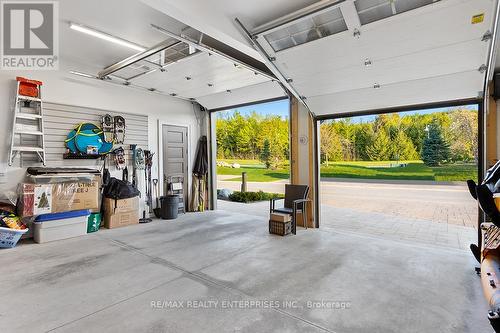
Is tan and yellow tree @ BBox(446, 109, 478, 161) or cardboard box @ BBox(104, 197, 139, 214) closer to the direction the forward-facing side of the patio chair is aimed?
the cardboard box

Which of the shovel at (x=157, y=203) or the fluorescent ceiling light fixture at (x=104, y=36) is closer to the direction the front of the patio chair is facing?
the fluorescent ceiling light fixture

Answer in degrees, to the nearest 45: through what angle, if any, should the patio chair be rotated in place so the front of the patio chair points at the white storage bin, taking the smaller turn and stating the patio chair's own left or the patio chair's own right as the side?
approximately 45° to the patio chair's own right

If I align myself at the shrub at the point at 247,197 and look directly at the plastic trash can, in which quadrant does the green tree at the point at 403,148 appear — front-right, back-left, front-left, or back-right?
back-left

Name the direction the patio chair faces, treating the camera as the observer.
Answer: facing the viewer and to the left of the viewer

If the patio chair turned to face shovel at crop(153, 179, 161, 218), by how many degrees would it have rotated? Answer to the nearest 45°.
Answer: approximately 45° to its right

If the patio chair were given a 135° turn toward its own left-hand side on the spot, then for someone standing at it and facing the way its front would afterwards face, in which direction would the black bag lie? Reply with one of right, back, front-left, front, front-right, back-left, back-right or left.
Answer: back

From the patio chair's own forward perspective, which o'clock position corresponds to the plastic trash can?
The plastic trash can is roughly at 2 o'clock from the patio chair.

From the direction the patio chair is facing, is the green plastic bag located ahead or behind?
ahead

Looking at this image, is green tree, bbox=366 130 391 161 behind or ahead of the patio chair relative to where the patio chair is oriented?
behind

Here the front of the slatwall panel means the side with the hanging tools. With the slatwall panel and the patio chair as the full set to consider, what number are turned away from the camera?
0

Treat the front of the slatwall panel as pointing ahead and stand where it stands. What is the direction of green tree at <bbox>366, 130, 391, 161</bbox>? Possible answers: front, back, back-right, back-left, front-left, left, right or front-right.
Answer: front-left

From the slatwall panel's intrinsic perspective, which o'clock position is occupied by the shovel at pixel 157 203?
The shovel is roughly at 10 o'clock from the slatwall panel.

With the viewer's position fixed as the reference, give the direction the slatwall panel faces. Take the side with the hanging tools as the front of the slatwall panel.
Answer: facing the viewer and to the right of the viewer
